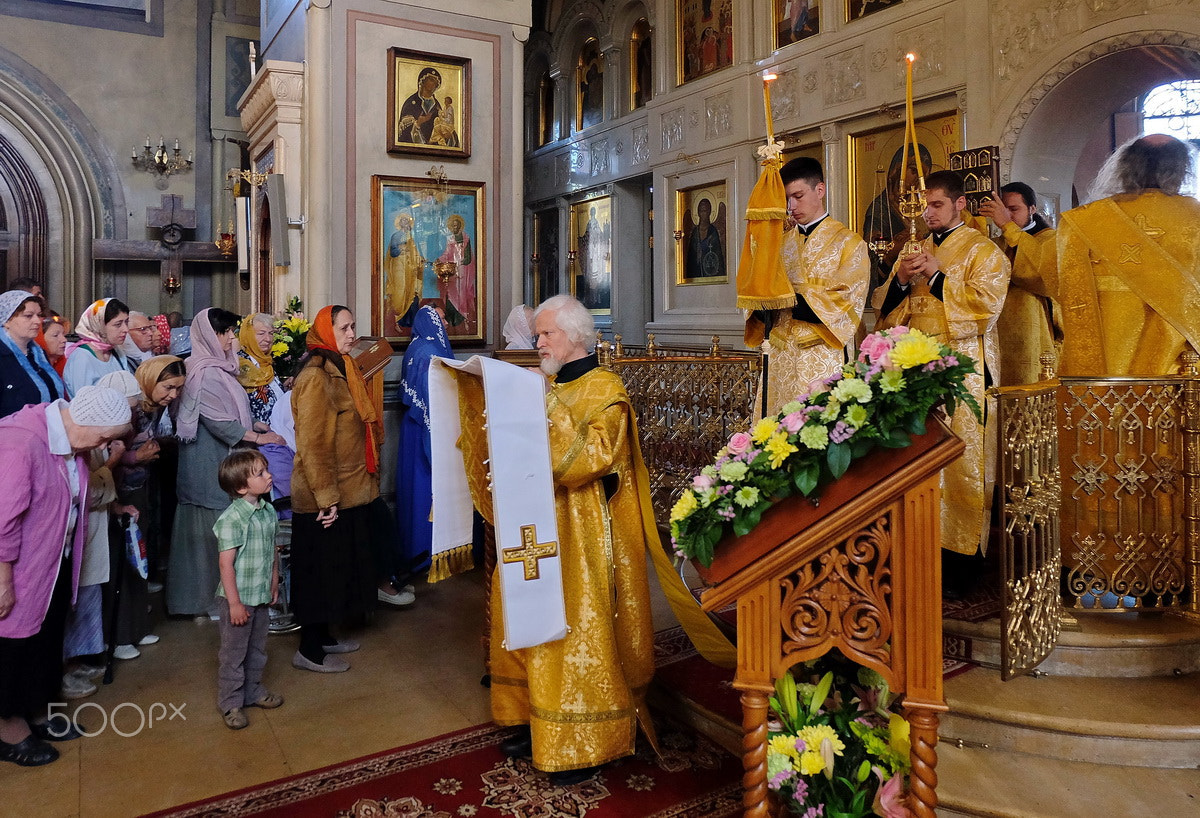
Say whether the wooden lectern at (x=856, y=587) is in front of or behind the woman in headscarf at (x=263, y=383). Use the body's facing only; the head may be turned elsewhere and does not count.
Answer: in front

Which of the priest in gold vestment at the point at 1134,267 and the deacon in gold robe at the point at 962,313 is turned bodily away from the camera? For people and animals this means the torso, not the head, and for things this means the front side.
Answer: the priest in gold vestment

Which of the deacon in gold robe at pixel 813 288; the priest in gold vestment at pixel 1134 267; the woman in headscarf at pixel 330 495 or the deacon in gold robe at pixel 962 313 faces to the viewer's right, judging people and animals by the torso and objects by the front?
the woman in headscarf

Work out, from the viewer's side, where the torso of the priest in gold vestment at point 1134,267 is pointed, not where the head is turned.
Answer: away from the camera

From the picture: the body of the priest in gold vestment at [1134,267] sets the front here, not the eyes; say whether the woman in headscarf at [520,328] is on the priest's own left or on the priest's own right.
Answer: on the priest's own left

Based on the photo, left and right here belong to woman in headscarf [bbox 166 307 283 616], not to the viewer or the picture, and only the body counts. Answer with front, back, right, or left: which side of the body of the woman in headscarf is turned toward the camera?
right

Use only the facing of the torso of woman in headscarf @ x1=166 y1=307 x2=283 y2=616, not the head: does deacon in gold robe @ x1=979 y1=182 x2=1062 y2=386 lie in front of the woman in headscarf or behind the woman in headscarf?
in front
